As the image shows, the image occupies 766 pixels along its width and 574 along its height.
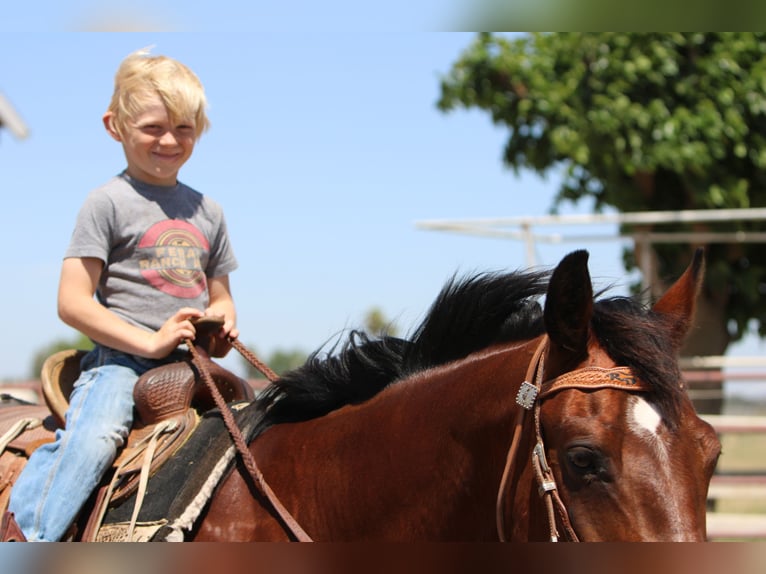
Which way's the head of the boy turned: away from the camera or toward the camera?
toward the camera

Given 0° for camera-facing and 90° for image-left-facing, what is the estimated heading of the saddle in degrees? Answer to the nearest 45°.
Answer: approximately 315°

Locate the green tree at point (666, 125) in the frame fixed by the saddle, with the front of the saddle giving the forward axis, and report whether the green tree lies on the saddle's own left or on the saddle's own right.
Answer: on the saddle's own left

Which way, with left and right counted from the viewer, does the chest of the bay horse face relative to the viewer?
facing the viewer and to the right of the viewer

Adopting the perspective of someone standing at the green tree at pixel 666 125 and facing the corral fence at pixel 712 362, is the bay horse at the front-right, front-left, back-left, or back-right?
front-right

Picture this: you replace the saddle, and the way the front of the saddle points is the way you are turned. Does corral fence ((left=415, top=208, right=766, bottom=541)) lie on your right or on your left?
on your left

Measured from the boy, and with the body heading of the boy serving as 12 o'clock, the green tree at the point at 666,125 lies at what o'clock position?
The green tree is roughly at 9 o'clock from the boy.
